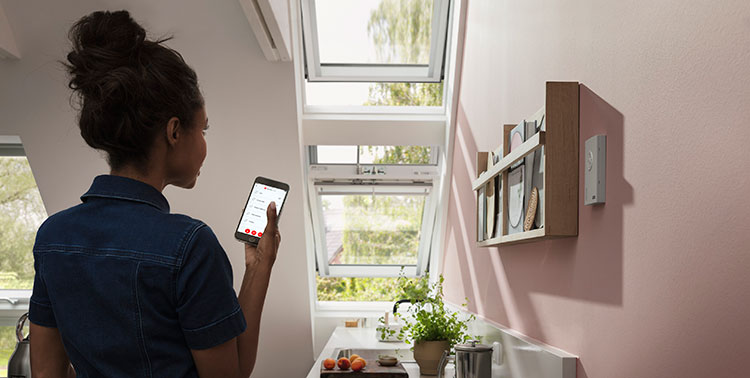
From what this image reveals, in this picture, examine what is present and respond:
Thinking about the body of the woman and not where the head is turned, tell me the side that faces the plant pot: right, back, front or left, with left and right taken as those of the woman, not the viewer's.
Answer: front

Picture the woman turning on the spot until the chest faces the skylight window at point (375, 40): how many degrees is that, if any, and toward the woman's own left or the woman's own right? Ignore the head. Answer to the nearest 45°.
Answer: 0° — they already face it

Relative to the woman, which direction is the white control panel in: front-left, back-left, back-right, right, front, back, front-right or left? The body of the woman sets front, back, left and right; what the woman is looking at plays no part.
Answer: front-right

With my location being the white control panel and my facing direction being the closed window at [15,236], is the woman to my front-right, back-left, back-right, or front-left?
front-left

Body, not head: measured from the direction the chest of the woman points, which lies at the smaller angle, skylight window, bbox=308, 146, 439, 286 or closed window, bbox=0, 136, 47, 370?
the skylight window

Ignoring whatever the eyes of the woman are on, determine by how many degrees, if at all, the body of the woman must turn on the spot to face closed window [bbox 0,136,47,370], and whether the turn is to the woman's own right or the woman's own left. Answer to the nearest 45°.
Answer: approximately 45° to the woman's own left

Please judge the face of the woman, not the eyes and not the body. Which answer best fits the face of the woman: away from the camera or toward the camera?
away from the camera

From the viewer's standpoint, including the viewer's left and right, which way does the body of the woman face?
facing away from the viewer and to the right of the viewer

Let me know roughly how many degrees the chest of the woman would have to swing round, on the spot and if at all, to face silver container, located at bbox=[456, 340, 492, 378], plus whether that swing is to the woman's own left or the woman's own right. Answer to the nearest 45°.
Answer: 0° — they already face it
